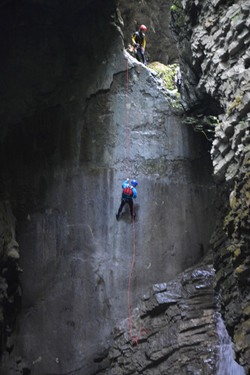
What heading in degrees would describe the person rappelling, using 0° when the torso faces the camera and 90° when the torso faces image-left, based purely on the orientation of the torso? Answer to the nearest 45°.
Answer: approximately 180°
